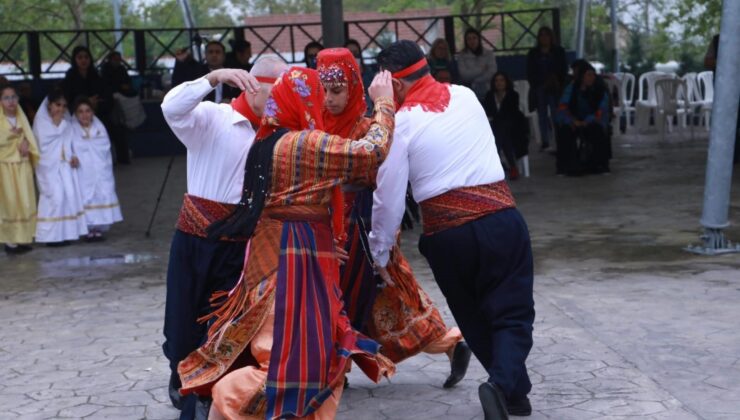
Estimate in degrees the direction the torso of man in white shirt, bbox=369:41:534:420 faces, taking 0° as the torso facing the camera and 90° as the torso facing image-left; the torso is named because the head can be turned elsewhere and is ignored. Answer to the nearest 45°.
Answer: approximately 135°

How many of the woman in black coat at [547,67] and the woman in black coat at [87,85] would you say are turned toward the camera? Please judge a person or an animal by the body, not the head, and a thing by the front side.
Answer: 2

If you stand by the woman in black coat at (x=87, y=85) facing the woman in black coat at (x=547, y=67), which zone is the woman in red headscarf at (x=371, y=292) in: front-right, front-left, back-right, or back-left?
front-right

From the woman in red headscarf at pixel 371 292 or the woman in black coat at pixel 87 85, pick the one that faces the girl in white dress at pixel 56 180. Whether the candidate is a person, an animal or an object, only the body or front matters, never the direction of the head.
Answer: the woman in black coat

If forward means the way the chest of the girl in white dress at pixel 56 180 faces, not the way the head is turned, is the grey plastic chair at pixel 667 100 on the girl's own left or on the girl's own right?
on the girl's own left

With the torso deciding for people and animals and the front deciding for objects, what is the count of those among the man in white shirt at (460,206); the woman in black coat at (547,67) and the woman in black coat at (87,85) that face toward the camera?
2

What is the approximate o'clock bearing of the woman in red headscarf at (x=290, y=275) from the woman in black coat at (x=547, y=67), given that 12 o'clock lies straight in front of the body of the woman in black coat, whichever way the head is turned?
The woman in red headscarf is roughly at 12 o'clock from the woman in black coat.

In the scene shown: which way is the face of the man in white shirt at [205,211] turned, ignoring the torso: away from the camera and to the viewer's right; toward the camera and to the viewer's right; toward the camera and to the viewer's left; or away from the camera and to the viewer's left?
away from the camera and to the viewer's right

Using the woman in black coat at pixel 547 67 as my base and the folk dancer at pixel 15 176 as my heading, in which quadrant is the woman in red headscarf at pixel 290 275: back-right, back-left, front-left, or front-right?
front-left

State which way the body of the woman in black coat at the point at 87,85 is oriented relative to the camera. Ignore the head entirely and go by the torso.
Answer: toward the camera
